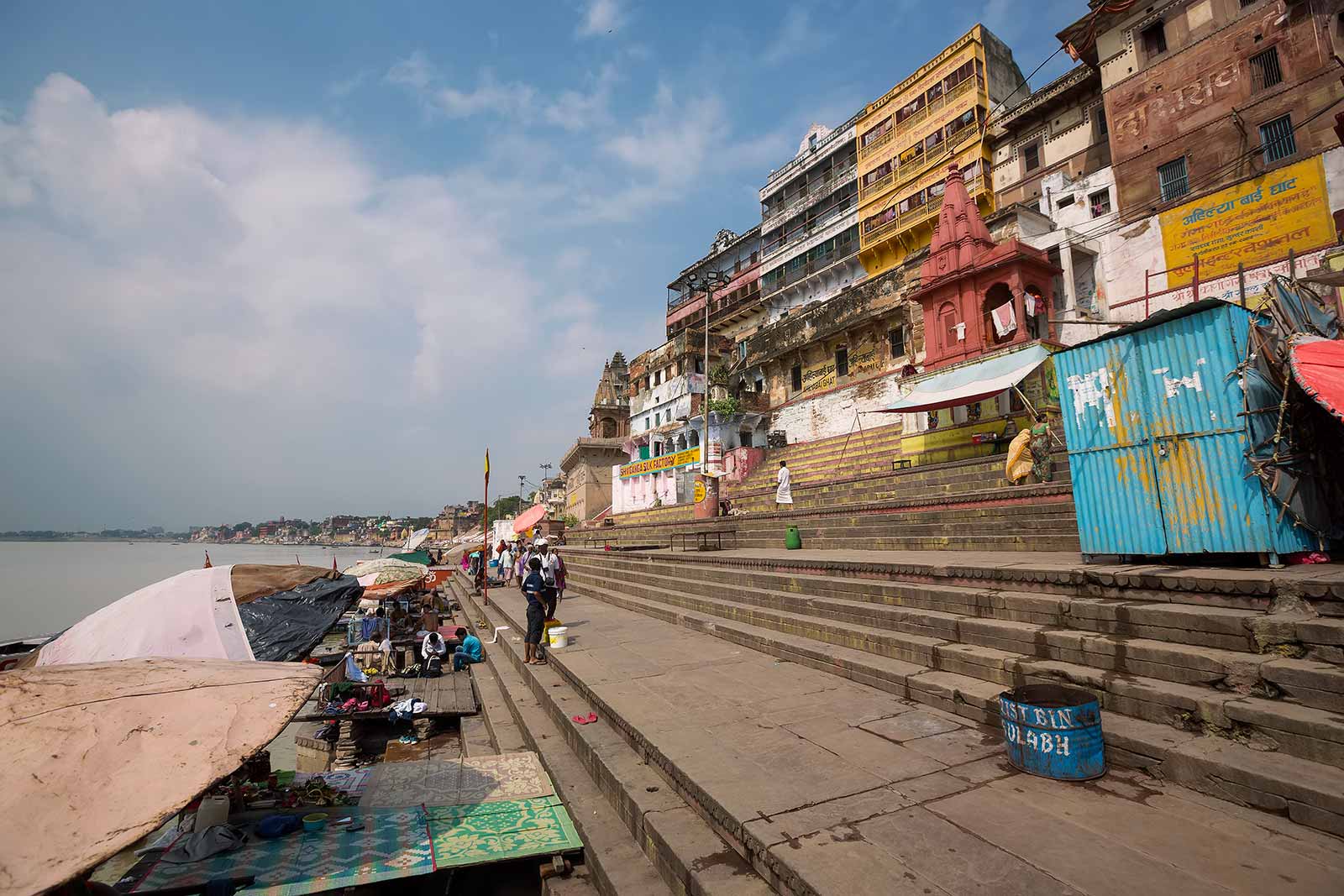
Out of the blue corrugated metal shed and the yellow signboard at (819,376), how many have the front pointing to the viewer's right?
0

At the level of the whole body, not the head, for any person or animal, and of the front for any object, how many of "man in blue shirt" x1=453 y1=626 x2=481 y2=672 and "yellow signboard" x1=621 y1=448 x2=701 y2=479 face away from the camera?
0

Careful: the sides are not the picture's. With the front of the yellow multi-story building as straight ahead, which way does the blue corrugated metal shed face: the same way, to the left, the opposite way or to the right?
the same way

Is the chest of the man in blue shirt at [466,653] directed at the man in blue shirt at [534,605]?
no

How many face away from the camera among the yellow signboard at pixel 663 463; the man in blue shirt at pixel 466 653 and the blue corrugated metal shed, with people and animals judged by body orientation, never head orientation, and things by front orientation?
0

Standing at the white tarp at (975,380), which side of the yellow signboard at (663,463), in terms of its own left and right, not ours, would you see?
left

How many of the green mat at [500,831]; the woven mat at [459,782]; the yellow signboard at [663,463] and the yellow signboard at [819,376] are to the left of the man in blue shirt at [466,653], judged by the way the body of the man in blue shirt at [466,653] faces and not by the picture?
2

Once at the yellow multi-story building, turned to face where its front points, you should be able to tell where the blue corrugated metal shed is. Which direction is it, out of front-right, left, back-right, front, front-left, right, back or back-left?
front-left

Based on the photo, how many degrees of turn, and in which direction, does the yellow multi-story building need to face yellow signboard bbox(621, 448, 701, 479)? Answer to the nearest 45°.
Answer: approximately 45° to its right

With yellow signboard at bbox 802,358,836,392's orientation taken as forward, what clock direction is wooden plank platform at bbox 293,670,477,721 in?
The wooden plank platform is roughly at 11 o'clock from the yellow signboard.

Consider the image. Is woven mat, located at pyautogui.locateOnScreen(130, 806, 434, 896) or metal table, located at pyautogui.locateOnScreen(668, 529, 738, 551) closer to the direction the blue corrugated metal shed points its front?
the woven mat

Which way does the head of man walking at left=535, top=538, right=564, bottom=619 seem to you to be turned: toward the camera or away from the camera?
toward the camera

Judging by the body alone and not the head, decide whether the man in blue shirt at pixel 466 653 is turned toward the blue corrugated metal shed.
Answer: no

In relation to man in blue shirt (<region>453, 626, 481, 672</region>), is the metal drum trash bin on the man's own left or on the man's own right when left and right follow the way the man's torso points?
on the man's own left

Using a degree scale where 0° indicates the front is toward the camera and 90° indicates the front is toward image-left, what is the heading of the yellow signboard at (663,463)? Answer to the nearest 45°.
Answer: approximately 45°

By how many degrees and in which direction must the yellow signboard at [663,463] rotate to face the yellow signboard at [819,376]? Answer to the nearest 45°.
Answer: approximately 90° to its left

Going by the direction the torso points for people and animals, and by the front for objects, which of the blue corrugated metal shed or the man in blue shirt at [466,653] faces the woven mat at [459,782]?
the blue corrugated metal shed

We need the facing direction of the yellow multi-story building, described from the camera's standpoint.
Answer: facing the viewer and to the left of the viewer

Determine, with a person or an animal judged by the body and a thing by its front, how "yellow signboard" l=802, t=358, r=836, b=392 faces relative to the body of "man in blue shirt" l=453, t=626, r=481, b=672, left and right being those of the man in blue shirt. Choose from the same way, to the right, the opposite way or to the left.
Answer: the same way

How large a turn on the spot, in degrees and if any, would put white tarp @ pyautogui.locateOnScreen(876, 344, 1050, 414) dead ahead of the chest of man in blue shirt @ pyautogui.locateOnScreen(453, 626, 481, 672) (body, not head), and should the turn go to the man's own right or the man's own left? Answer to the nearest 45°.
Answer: approximately 180°

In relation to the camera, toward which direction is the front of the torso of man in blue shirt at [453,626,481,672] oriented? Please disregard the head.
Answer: to the viewer's left
